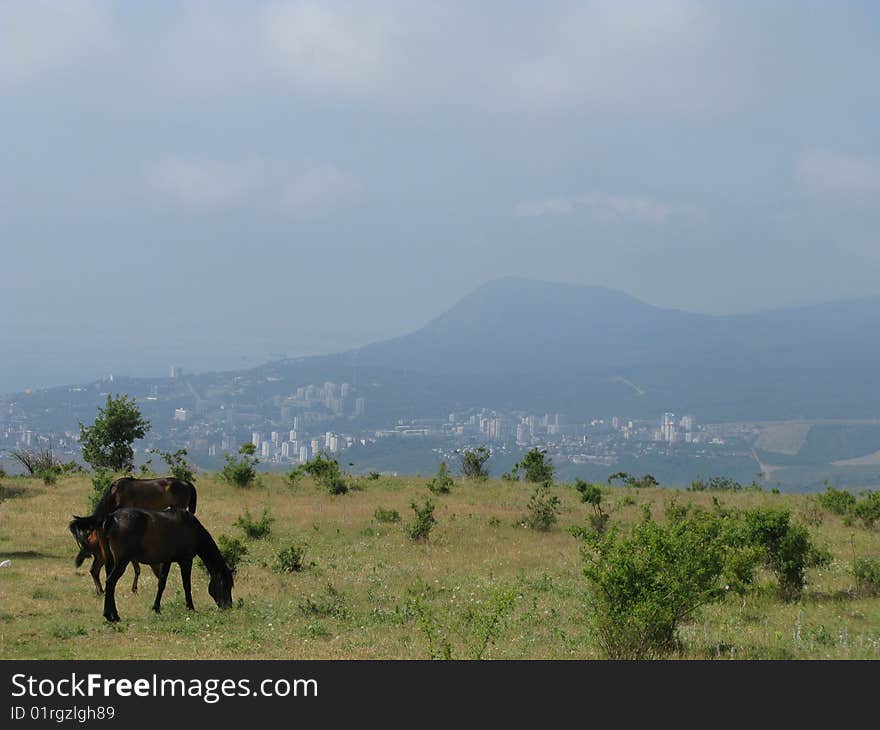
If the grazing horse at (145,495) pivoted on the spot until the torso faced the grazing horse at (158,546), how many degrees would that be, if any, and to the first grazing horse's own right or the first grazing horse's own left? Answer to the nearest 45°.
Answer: approximately 90° to the first grazing horse's own left

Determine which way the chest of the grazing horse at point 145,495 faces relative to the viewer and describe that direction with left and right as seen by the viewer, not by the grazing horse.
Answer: facing to the left of the viewer

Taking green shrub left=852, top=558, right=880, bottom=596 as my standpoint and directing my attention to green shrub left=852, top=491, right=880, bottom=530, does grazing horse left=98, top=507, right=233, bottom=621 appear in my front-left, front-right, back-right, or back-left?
back-left

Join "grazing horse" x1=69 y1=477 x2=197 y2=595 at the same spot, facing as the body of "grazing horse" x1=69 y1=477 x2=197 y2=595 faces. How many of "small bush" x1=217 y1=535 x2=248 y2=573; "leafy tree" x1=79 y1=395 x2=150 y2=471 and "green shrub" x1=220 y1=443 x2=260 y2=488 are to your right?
2

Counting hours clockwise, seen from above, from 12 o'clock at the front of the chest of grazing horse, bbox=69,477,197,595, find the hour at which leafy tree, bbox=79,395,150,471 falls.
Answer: The leafy tree is roughly at 3 o'clock from the grazing horse.

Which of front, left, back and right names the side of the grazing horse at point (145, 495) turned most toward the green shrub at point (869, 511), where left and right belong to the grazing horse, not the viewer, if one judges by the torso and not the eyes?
back

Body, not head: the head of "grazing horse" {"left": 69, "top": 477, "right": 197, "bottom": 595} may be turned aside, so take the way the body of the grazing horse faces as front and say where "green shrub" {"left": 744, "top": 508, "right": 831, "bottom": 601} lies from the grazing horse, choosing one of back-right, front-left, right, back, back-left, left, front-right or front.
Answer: back-left
